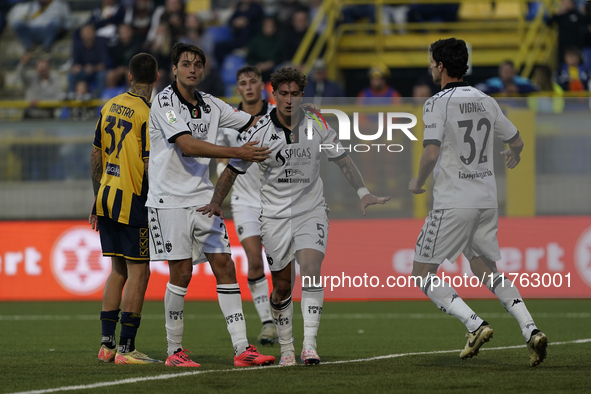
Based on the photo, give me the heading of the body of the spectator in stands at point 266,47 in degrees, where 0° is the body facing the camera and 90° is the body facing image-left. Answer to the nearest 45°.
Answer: approximately 0°

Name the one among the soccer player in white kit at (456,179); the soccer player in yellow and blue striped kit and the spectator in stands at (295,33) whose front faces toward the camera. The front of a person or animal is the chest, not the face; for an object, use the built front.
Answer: the spectator in stands

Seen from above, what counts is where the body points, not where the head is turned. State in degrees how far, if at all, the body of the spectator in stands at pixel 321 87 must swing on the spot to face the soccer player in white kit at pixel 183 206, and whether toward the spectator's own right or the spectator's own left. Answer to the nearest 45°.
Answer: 0° — they already face them

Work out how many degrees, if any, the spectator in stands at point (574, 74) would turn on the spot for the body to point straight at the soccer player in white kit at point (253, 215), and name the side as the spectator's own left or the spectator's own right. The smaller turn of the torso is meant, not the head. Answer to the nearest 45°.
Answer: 0° — they already face them

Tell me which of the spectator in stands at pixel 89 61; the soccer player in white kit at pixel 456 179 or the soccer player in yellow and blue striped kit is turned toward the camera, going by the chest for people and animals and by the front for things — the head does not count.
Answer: the spectator in stands

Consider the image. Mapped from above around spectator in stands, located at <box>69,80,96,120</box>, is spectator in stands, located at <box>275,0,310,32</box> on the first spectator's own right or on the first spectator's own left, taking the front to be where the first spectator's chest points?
on the first spectator's own left

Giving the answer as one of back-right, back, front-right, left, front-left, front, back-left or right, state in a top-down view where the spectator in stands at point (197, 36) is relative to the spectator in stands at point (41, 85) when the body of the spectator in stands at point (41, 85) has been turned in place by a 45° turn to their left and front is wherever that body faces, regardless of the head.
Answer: front-left

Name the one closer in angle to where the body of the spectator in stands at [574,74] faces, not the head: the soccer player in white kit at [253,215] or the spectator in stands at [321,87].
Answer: the soccer player in white kit

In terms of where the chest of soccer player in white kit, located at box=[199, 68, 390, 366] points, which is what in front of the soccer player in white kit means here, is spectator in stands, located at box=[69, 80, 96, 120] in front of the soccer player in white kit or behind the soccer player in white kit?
behind

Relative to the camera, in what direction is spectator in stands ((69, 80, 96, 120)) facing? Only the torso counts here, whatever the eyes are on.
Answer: toward the camera

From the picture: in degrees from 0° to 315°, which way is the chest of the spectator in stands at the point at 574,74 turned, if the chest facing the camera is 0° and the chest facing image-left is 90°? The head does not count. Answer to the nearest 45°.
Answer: approximately 0°

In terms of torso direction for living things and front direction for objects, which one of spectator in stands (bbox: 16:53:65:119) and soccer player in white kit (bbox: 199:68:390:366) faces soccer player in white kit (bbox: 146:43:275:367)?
the spectator in stands

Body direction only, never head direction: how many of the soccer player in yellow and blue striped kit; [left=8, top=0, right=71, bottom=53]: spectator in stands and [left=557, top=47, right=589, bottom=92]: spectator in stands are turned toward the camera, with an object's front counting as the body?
2

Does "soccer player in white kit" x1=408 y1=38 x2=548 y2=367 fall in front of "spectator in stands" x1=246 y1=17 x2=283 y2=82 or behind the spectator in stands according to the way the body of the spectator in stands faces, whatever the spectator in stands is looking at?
in front

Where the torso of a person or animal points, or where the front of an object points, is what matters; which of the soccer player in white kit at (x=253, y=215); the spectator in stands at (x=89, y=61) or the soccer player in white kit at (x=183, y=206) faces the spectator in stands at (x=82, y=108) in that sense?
the spectator in stands at (x=89, y=61)

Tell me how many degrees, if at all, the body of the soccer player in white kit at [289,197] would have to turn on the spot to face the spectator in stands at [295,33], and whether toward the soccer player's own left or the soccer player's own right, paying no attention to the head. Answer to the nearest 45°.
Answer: approximately 180°
